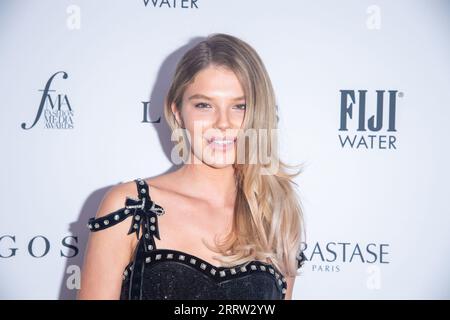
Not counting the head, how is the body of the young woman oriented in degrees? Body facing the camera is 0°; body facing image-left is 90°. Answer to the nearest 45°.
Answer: approximately 315°
